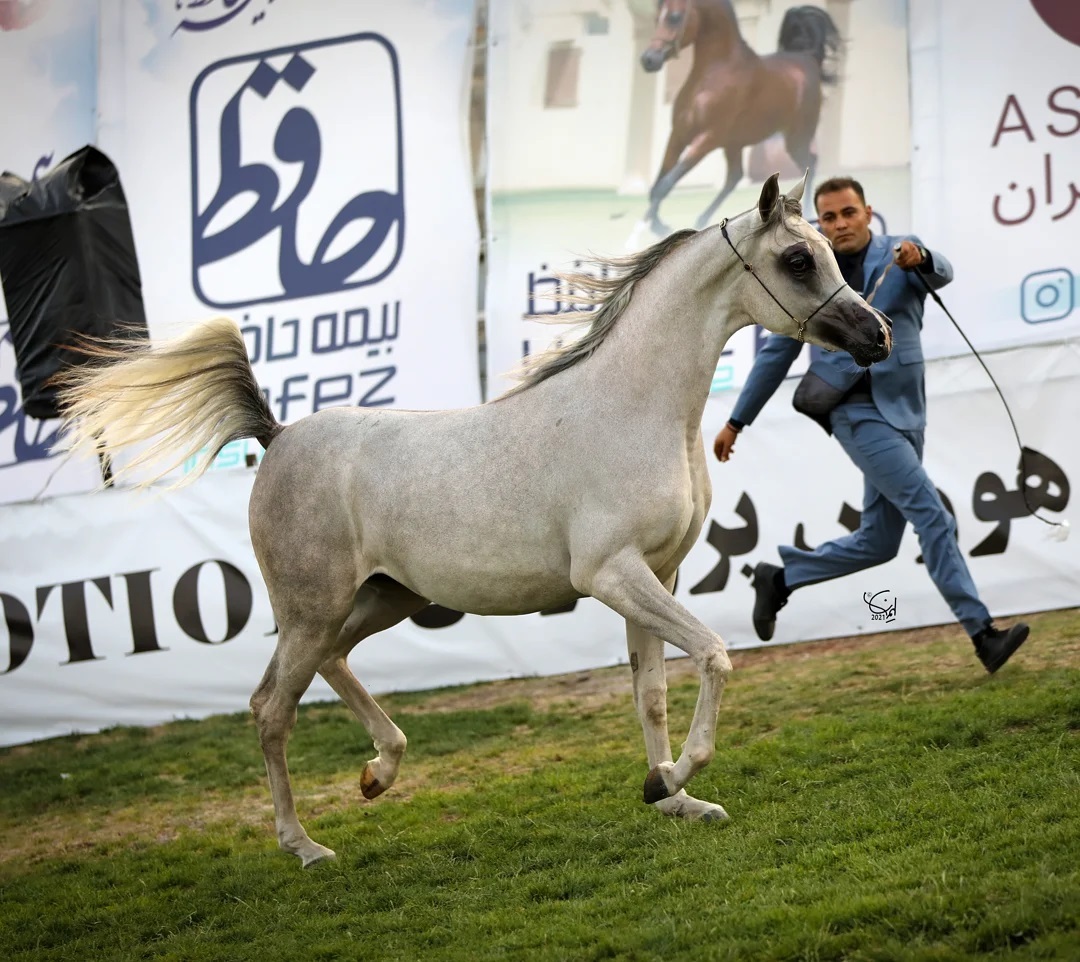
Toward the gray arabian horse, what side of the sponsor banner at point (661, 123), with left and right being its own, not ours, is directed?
front

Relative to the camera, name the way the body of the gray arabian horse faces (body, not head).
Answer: to the viewer's right

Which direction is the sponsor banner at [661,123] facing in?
toward the camera

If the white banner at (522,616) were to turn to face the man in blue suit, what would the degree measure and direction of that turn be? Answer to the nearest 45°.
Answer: approximately 45° to its left

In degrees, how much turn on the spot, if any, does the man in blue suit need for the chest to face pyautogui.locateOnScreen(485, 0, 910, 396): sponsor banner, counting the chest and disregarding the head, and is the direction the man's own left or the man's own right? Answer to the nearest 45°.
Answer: approximately 180°

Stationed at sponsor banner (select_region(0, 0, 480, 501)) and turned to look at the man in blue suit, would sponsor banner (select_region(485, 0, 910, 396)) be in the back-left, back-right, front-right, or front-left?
front-left

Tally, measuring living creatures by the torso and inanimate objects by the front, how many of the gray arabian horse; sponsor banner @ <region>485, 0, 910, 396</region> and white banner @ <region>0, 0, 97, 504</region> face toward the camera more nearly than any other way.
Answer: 2

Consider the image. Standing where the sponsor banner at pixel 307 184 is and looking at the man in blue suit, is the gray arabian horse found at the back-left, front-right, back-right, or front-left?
front-right

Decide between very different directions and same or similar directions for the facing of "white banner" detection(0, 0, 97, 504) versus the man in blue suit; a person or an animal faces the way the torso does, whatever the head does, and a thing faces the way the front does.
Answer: same or similar directions

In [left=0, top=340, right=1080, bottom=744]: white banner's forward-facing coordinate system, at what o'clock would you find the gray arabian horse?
The gray arabian horse is roughly at 12 o'clock from the white banner.

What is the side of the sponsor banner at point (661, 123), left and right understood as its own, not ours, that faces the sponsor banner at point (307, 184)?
right

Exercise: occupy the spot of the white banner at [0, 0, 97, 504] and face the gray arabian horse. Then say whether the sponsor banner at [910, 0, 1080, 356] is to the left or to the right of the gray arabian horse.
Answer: left

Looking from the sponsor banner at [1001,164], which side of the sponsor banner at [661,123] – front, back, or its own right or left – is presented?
left

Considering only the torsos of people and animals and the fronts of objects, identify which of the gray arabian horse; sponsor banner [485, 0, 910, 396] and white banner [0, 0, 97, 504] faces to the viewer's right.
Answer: the gray arabian horse

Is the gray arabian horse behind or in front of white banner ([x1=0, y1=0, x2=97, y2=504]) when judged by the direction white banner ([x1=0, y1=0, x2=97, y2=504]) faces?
in front
